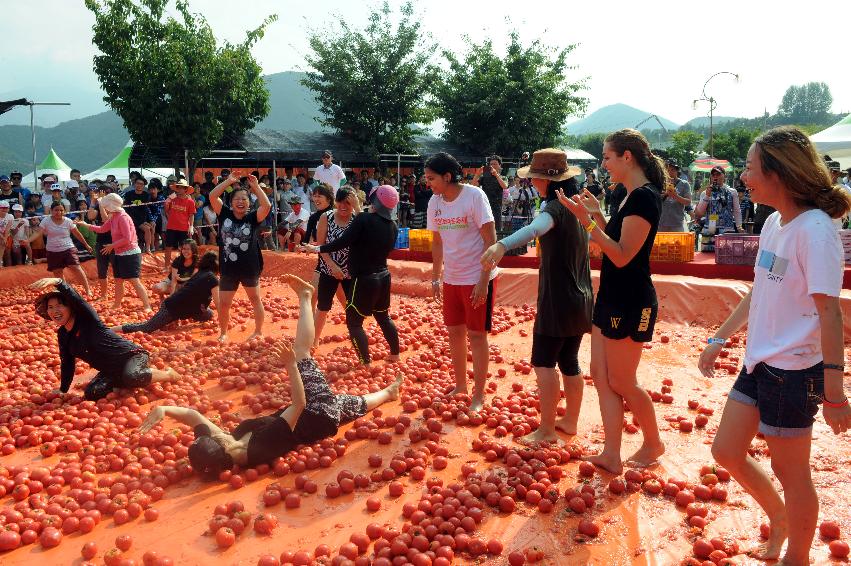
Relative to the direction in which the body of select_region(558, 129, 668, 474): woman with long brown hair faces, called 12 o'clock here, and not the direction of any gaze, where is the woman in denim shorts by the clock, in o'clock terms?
The woman in denim shorts is roughly at 8 o'clock from the woman with long brown hair.

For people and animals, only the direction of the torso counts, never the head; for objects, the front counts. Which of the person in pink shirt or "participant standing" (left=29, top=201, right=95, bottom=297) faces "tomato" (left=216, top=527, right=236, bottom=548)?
the participant standing

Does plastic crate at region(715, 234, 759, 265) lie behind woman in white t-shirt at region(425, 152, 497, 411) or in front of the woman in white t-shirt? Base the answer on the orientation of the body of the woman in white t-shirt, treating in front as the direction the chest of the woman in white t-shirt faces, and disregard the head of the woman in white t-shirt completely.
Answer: behind

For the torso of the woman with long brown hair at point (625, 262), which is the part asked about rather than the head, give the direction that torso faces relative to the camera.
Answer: to the viewer's left

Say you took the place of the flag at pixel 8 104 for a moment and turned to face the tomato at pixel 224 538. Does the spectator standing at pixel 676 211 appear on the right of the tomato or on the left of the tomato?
left
